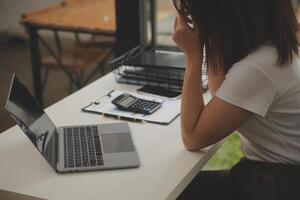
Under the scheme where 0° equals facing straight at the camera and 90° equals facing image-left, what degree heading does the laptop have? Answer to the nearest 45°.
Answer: approximately 270°

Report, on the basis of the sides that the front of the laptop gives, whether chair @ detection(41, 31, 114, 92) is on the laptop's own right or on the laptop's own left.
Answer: on the laptop's own left

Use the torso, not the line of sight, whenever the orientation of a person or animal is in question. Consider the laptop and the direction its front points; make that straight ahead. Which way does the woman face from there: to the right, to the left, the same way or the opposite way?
the opposite way

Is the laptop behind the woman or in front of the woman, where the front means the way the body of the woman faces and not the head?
in front

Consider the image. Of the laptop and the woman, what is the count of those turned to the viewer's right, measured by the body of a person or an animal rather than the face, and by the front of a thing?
1

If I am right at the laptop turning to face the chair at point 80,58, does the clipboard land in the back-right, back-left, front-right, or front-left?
front-right

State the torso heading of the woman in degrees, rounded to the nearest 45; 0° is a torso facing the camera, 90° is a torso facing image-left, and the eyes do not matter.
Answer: approximately 90°

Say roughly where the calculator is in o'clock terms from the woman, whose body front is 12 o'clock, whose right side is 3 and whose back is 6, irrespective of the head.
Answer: The calculator is roughly at 1 o'clock from the woman.

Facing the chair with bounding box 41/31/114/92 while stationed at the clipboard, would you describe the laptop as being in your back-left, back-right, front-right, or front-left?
back-left

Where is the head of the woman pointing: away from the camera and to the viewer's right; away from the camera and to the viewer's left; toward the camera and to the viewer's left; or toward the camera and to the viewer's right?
away from the camera and to the viewer's left
